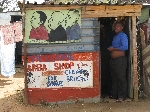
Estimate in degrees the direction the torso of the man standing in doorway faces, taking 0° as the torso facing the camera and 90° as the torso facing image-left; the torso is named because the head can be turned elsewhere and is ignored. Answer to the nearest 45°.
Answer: approximately 45°

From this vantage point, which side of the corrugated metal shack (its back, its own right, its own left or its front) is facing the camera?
front
